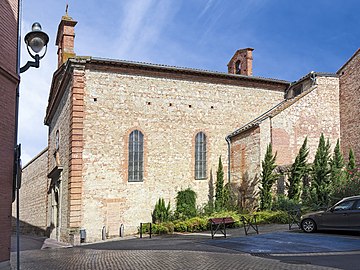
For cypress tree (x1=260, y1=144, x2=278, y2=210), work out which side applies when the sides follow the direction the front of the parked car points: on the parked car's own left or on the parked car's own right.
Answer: on the parked car's own right

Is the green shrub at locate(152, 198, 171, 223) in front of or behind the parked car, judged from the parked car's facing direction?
in front

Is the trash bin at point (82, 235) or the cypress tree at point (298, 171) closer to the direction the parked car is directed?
the trash bin

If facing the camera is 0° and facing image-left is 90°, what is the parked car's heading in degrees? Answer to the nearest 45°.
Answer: approximately 90°

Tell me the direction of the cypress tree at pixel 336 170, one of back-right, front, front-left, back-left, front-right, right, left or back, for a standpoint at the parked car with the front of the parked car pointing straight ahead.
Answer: right

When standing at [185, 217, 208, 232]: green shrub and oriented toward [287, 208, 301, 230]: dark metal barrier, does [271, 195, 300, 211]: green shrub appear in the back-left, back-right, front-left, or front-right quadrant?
front-left

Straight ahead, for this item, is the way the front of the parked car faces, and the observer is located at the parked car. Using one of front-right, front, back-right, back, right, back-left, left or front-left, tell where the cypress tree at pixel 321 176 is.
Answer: right

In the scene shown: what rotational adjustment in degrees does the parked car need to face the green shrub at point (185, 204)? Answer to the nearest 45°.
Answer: approximately 45° to its right

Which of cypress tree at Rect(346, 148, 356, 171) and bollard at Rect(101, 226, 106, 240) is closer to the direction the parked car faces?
the bollard

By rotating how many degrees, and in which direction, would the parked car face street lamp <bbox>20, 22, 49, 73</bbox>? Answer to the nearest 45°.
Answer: approximately 45° to its left

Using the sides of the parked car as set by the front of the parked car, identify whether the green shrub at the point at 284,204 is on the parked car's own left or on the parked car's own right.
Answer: on the parked car's own right

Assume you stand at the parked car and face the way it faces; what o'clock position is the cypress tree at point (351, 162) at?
The cypress tree is roughly at 3 o'clock from the parked car.

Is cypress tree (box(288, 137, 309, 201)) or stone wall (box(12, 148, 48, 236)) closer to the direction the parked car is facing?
the stone wall

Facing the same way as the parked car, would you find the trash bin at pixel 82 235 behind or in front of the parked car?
in front
